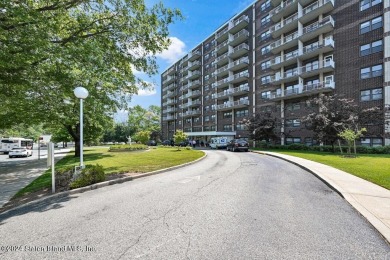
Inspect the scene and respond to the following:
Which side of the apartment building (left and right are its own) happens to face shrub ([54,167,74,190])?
front

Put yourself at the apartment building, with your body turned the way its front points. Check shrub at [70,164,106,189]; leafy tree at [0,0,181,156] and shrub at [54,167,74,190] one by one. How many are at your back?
0

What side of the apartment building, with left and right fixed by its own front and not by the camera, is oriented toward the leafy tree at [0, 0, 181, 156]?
front

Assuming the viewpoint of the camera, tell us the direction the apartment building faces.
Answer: facing the viewer and to the left of the viewer

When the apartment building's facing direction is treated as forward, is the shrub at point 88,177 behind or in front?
in front
